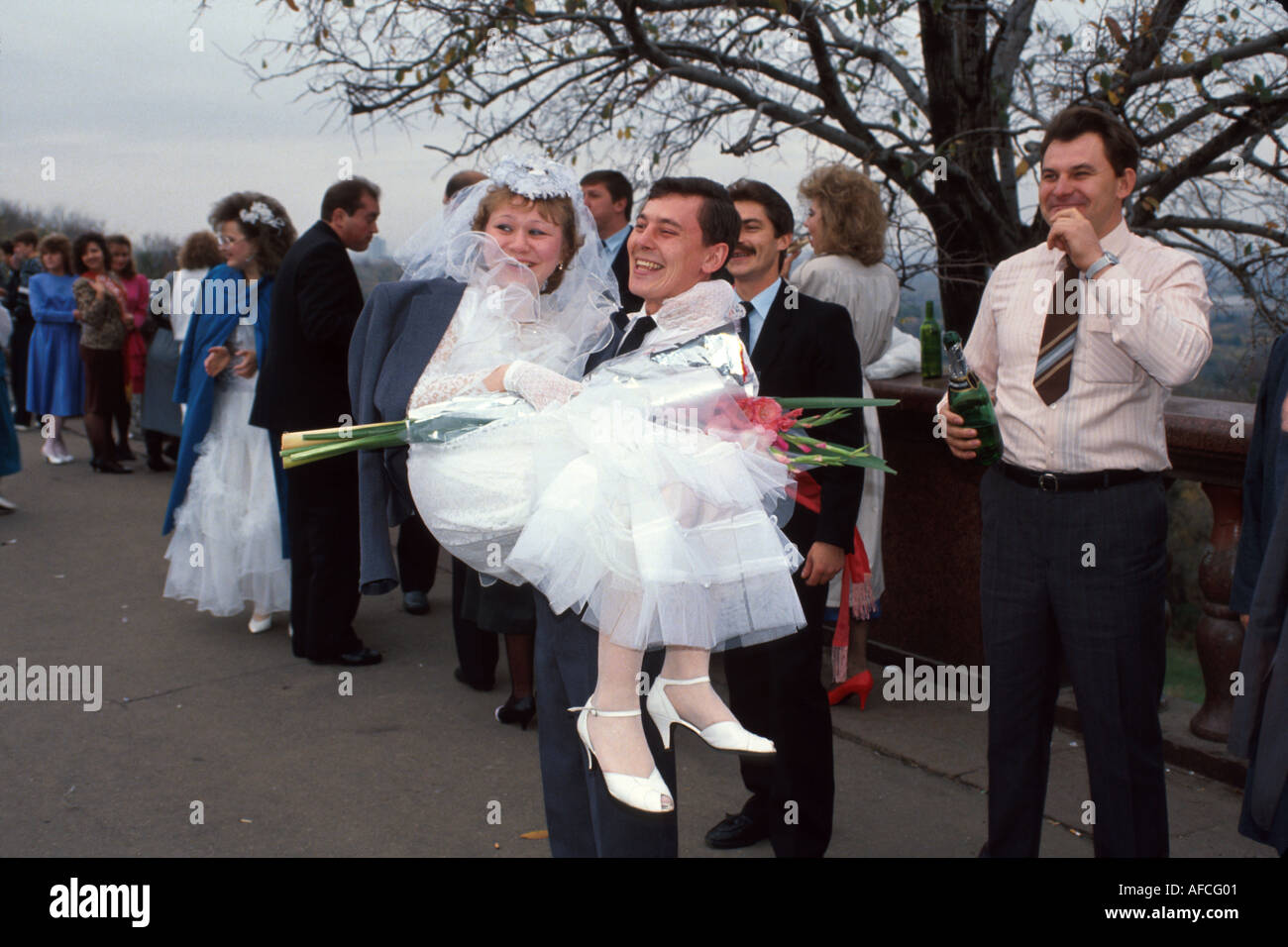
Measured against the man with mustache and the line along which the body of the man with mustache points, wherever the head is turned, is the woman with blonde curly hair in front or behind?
behind

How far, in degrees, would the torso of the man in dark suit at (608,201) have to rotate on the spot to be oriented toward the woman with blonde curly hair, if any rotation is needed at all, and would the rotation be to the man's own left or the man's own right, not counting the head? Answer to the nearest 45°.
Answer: approximately 90° to the man's own left

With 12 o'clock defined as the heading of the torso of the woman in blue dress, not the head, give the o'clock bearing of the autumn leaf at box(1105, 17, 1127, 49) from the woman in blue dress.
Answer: The autumn leaf is roughly at 11 o'clock from the woman in blue dress.

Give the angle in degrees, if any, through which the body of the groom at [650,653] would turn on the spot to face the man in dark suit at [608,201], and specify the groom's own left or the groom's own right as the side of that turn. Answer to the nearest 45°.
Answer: approximately 135° to the groom's own right

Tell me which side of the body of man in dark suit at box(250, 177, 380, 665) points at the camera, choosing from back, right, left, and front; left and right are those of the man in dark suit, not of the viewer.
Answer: right

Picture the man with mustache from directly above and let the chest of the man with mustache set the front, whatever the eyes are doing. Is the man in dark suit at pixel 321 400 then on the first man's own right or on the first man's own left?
on the first man's own right

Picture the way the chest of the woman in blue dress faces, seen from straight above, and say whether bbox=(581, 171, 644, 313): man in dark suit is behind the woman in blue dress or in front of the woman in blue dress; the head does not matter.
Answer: in front
